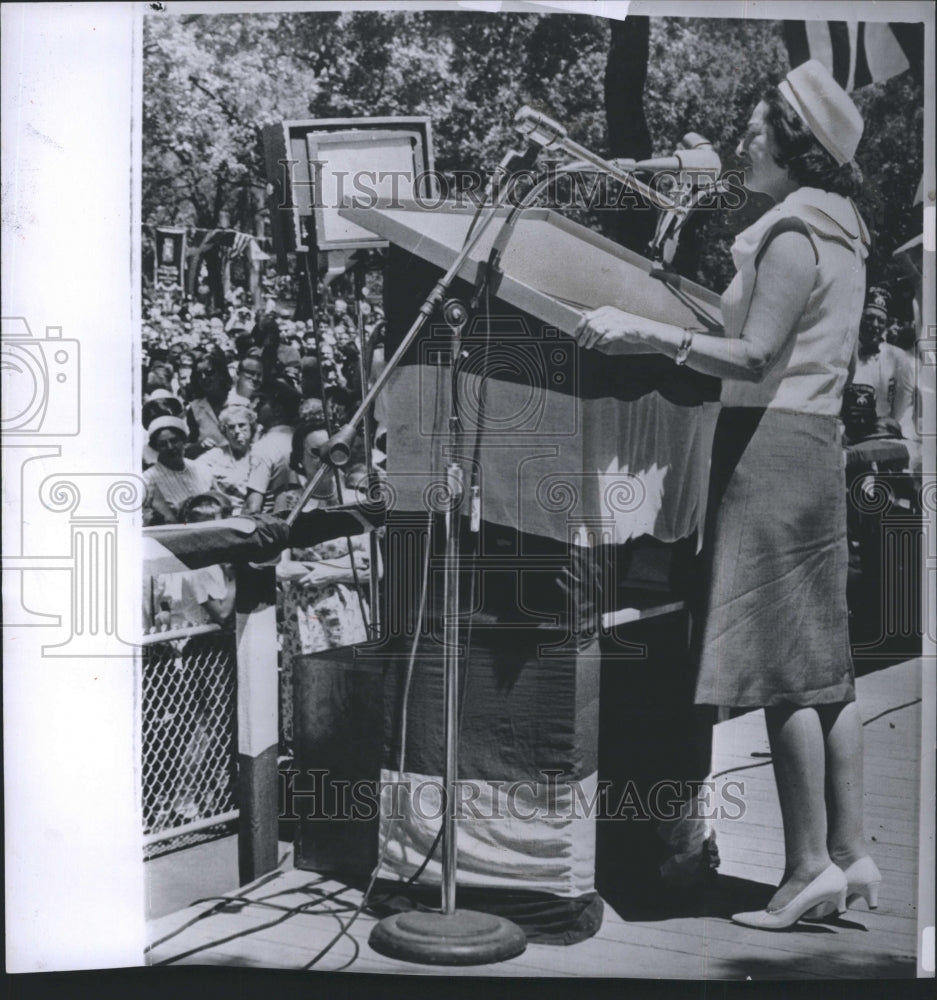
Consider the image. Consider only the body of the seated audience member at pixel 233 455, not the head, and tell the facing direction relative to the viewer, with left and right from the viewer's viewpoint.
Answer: facing the viewer and to the right of the viewer

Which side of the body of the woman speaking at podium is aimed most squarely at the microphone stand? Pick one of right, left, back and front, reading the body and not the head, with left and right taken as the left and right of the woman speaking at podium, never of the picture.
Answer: front

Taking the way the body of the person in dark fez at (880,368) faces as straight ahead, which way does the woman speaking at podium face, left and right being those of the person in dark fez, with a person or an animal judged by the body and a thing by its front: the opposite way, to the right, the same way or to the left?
to the right

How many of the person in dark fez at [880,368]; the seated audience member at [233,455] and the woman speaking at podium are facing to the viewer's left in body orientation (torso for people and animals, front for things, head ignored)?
1

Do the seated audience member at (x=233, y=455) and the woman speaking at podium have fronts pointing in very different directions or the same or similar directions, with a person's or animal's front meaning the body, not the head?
very different directions

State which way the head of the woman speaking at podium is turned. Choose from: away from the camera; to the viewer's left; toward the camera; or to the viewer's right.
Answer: to the viewer's left

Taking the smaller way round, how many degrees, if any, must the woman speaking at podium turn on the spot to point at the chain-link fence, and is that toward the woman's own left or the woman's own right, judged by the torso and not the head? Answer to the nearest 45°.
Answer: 0° — they already face it

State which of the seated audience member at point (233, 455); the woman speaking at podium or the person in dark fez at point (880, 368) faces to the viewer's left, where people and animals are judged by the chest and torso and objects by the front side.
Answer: the woman speaking at podium

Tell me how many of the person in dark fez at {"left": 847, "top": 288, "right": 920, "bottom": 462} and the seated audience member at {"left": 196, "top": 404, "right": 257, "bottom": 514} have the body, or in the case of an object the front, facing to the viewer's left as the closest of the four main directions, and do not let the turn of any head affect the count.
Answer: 0

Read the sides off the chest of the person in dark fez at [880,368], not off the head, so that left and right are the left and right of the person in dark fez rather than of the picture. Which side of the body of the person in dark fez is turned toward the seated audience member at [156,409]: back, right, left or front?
right

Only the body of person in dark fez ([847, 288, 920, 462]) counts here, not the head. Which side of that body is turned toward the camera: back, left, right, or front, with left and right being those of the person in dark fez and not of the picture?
front

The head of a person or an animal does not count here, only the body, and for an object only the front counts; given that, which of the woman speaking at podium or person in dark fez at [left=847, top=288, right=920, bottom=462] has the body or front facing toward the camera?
the person in dark fez

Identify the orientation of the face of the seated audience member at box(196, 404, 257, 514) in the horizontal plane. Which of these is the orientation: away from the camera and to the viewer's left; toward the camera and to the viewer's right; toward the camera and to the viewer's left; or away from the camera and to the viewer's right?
toward the camera and to the viewer's right

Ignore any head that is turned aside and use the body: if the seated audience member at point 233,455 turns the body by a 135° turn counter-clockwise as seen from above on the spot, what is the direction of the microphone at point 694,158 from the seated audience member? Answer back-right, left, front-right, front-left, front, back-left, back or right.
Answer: right

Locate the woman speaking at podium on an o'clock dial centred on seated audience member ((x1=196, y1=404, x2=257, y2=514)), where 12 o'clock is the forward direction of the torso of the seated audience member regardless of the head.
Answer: The woman speaking at podium is roughly at 11 o'clock from the seated audience member.

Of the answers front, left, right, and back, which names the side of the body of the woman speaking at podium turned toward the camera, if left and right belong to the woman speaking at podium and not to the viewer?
left
